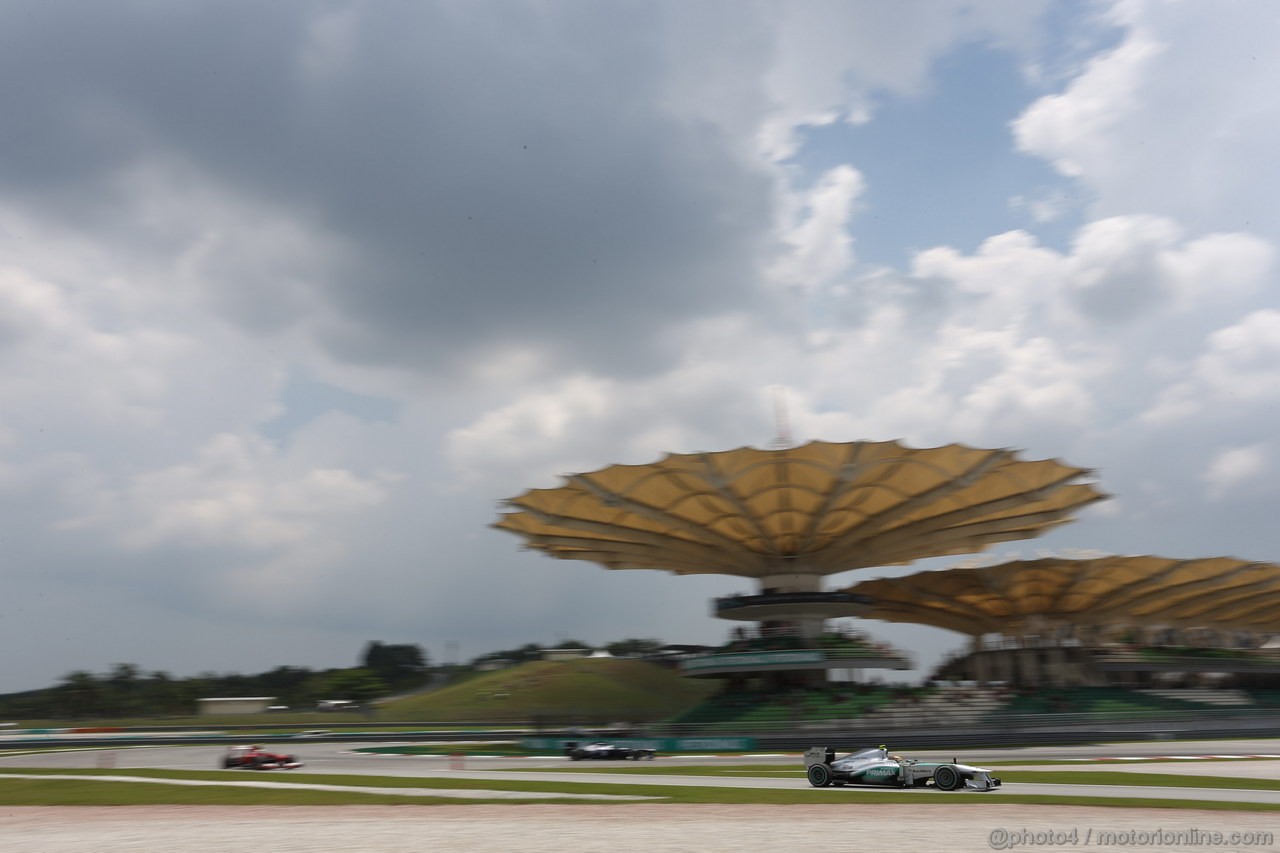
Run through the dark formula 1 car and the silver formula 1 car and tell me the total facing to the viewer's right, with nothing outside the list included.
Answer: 2

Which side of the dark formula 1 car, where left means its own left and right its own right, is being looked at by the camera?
right

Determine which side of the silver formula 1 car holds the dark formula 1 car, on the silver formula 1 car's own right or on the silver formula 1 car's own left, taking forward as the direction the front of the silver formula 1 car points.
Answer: on the silver formula 1 car's own left

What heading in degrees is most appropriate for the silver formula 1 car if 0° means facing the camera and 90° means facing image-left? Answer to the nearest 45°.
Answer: approximately 270°
